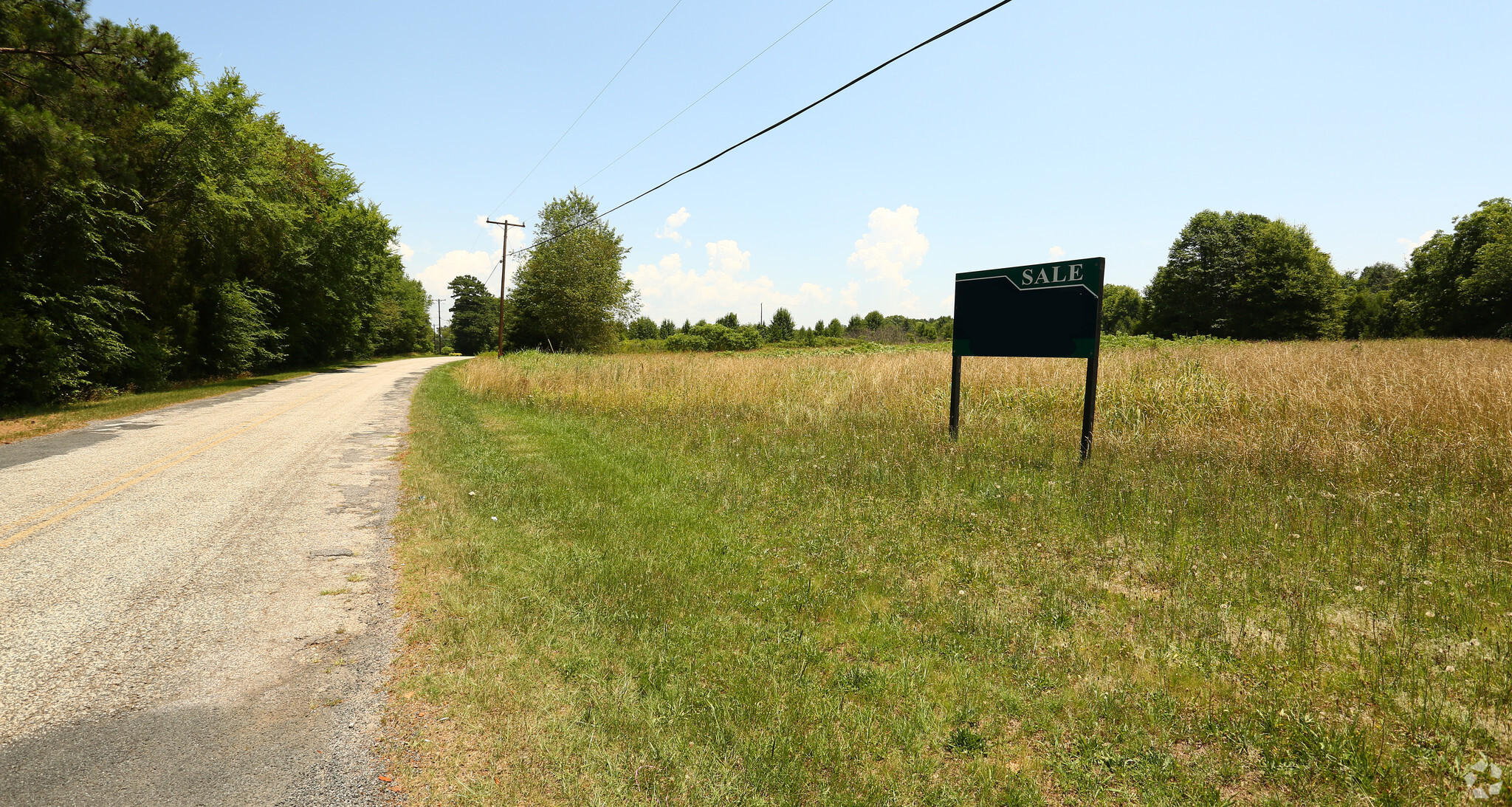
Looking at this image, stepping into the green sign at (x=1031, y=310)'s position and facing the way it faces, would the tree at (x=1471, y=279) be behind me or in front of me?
behind

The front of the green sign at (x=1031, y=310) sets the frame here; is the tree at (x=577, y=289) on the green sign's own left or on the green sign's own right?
on the green sign's own right

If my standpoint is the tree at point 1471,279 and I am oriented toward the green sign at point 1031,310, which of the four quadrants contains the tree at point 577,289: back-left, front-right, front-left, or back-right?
front-right

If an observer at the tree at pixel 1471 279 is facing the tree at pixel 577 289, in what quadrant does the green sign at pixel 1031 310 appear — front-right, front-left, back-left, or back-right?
front-left

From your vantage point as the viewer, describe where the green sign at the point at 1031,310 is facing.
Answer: facing the viewer and to the left of the viewer

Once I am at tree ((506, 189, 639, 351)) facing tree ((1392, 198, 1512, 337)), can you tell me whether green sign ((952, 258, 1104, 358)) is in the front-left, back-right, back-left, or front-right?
front-right
